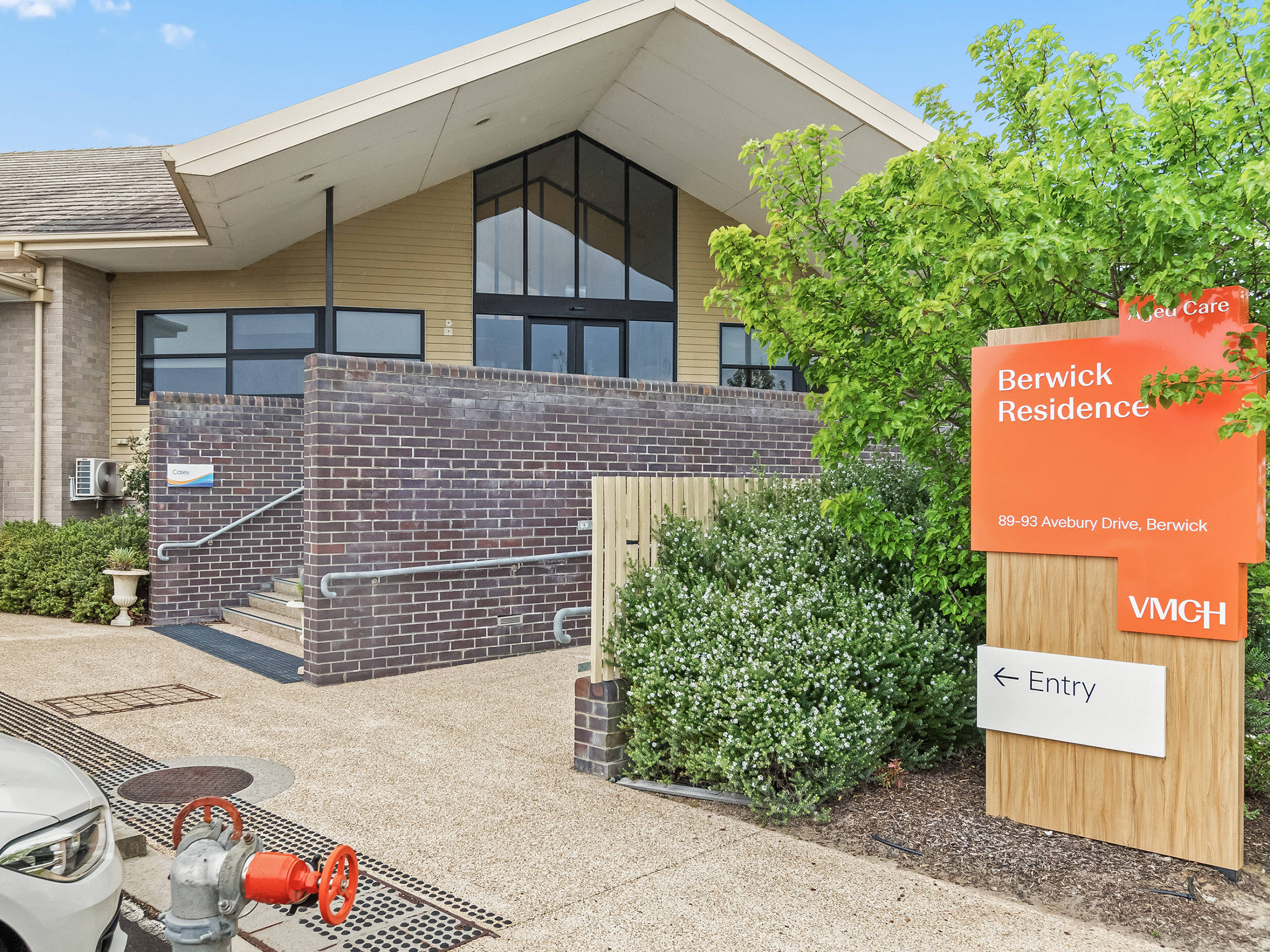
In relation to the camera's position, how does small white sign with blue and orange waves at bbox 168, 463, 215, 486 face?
facing the viewer

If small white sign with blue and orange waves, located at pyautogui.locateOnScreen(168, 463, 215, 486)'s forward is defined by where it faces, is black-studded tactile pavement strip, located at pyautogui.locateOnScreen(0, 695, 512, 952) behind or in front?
in front

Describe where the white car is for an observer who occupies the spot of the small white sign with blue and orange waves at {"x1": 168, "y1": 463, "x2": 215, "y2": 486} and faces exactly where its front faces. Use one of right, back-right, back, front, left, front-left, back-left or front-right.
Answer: front

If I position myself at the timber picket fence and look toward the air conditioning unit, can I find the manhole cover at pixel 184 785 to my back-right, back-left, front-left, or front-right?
front-left

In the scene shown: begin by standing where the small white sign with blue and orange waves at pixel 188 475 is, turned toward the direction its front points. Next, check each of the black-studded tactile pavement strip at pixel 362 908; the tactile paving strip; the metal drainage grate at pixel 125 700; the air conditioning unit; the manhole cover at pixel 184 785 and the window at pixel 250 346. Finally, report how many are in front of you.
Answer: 4

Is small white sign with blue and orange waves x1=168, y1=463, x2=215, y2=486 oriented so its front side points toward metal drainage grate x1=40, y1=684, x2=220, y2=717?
yes

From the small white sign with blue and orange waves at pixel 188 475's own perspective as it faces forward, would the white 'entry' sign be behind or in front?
in front

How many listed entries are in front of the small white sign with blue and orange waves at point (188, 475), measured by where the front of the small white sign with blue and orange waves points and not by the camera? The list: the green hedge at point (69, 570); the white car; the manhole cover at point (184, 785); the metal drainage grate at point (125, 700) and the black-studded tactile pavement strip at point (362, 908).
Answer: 4

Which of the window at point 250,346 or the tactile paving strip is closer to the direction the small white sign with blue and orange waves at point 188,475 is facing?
the tactile paving strip

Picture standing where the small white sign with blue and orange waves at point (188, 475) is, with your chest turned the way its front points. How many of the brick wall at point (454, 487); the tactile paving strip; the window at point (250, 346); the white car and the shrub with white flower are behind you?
1

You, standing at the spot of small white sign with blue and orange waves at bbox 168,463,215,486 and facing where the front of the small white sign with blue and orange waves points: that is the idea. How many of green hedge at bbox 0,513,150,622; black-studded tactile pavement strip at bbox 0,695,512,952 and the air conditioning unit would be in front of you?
1

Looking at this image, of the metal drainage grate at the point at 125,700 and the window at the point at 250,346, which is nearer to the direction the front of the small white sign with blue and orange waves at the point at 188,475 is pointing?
the metal drainage grate

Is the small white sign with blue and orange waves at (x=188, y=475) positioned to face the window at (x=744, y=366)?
no

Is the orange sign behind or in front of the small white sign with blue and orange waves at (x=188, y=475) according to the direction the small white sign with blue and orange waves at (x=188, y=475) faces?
in front

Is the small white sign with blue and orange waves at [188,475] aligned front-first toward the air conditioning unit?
no

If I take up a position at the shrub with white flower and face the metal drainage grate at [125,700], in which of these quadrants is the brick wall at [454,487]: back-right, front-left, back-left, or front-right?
front-right
